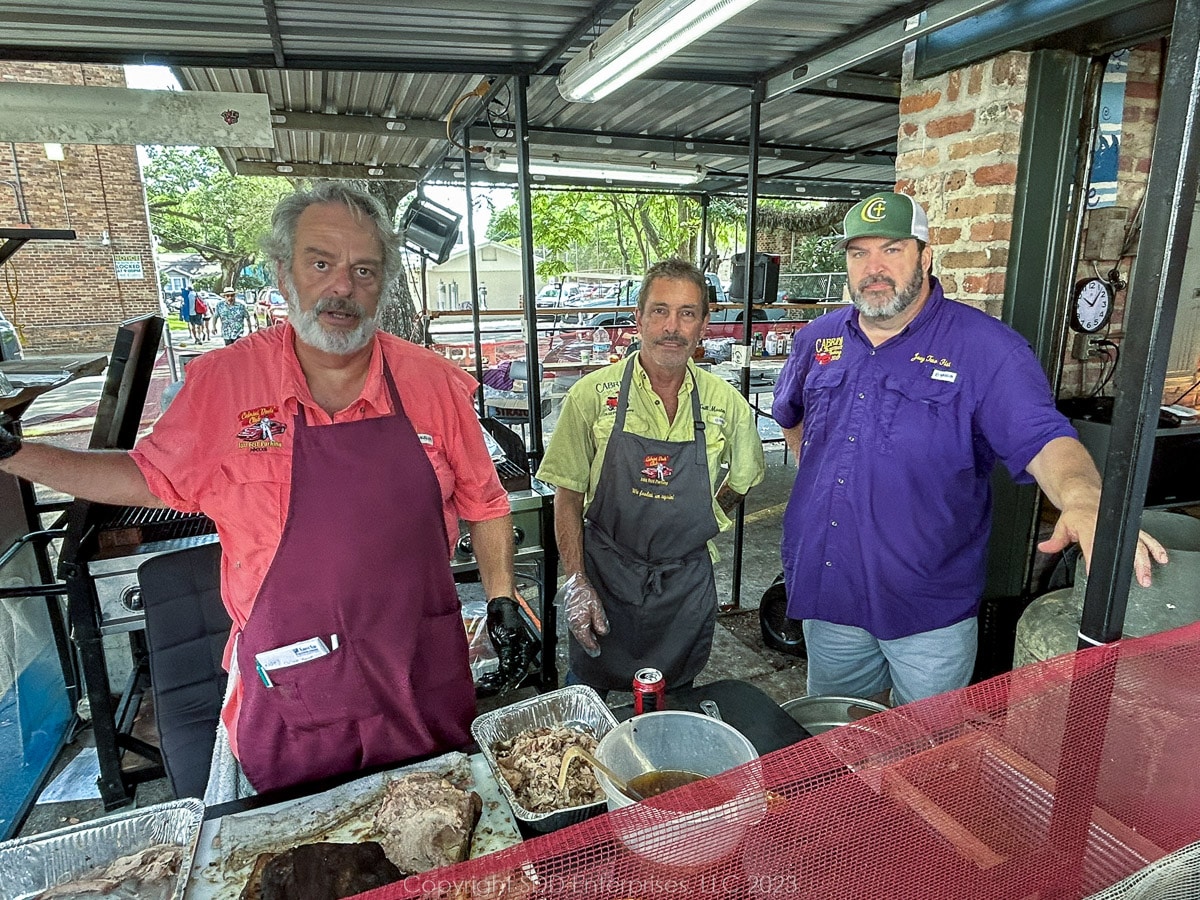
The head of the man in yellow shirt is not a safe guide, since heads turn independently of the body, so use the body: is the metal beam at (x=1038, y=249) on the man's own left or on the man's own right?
on the man's own left

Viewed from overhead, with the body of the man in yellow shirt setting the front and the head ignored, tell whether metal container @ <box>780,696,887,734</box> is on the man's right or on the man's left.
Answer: on the man's left

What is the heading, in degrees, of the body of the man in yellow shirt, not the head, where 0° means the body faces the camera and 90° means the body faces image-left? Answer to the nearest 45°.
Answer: approximately 0°

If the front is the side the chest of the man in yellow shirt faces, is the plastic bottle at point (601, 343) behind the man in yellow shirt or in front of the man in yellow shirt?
behind

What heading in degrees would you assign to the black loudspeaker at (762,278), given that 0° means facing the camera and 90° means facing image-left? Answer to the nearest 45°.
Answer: approximately 45°

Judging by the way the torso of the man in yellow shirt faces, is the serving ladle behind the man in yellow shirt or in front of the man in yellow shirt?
in front

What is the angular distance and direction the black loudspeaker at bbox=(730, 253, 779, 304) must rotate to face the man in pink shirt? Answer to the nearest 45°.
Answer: approximately 45° to its left

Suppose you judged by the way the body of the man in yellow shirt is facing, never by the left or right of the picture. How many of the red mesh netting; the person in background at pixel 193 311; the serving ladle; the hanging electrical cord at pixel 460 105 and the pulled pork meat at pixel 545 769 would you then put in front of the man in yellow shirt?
3

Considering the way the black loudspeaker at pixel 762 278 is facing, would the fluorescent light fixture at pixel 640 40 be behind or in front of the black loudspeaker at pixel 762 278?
in front
